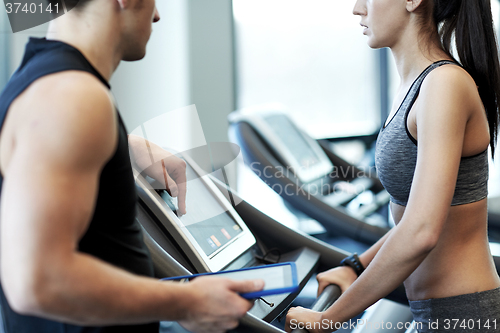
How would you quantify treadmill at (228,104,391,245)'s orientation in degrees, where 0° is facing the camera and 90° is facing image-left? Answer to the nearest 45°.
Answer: approximately 315°

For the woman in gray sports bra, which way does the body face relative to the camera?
to the viewer's left

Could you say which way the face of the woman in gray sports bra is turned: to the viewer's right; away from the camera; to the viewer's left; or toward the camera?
to the viewer's left

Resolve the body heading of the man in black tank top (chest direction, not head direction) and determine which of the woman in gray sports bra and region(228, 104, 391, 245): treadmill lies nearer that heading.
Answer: the woman in gray sports bra

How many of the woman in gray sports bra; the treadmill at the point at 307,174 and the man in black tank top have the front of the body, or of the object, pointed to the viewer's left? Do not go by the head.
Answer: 1

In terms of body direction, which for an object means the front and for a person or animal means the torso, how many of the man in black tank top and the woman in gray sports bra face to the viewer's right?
1

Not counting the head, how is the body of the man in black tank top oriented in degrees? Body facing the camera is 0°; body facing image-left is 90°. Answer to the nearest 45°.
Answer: approximately 270°
